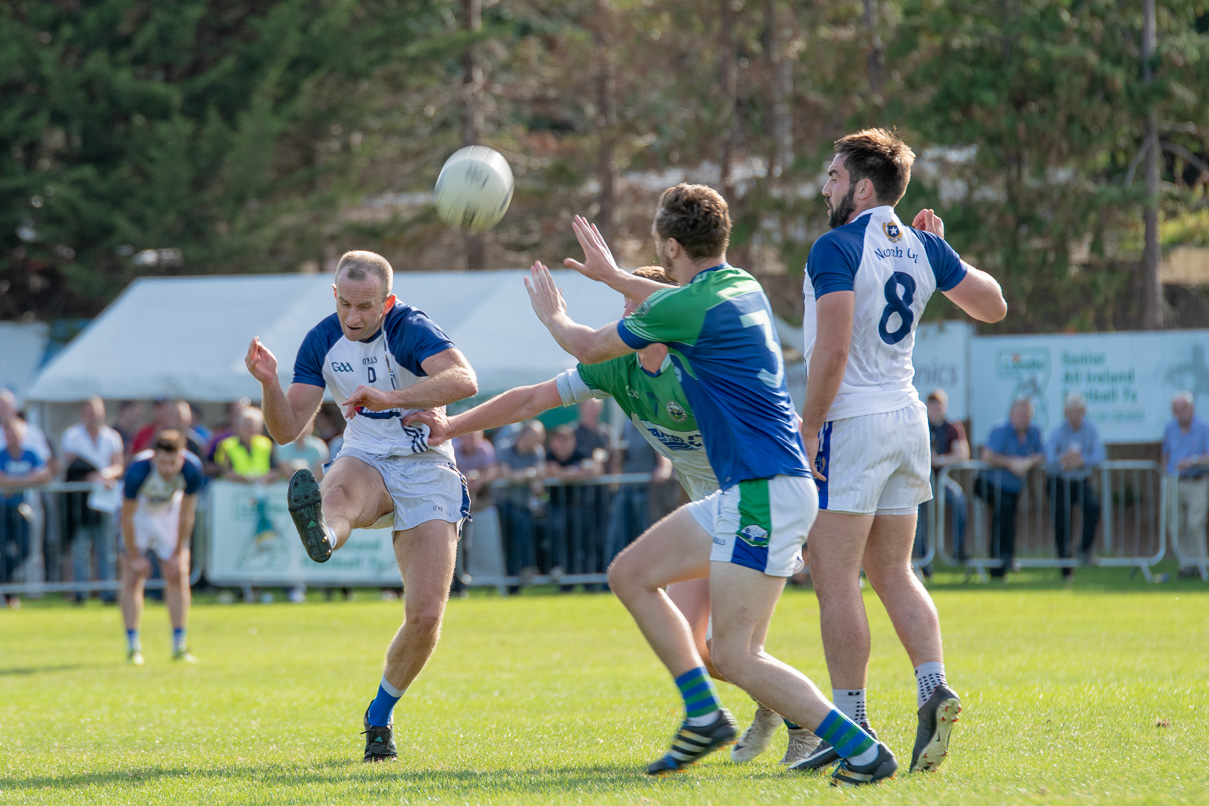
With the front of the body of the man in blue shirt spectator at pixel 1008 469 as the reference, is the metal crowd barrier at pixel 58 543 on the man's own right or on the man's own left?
on the man's own right

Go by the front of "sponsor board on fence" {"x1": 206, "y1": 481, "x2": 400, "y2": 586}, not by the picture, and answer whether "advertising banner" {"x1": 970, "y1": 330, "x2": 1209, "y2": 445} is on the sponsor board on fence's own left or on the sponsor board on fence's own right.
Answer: on the sponsor board on fence's own left

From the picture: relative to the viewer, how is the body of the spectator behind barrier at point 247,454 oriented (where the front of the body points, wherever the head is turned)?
toward the camera

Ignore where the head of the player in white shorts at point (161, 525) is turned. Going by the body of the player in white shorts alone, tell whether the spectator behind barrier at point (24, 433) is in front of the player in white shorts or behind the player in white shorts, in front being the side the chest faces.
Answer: behind

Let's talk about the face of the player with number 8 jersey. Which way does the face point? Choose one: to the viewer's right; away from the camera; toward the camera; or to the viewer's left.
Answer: to the viewer's left

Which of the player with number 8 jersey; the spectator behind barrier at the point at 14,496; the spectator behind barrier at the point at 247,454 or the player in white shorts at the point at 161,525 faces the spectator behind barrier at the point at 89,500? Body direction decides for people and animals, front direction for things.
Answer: the player with number 8 jersey

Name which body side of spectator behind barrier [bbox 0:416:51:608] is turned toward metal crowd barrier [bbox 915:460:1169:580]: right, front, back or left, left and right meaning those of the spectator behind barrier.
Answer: left

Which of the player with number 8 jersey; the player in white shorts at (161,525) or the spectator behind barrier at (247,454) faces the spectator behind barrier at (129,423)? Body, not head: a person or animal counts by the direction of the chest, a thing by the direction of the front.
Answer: the player with number 8 jersey

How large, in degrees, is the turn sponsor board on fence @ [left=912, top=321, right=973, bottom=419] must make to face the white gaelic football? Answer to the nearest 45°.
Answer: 0° — it already faces it

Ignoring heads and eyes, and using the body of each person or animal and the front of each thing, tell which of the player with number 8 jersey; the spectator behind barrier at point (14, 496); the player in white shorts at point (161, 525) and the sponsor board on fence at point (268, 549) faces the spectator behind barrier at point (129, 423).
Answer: the player with number 8 jersey

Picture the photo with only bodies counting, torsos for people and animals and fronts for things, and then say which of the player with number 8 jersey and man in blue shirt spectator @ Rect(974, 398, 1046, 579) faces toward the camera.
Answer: the man in blue shirt spectator

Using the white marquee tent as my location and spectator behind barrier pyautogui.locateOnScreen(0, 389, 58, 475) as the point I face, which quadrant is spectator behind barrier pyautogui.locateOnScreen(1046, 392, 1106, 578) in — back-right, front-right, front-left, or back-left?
back-left

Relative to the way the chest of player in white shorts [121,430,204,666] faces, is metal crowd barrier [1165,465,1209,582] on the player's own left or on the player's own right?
on the player's own left

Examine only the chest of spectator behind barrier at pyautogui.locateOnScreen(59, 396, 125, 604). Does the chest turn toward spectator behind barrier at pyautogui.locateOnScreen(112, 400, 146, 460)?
no

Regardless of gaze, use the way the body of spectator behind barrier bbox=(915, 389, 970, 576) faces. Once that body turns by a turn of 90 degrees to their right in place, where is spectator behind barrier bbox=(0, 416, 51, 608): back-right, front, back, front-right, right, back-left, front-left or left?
front-left

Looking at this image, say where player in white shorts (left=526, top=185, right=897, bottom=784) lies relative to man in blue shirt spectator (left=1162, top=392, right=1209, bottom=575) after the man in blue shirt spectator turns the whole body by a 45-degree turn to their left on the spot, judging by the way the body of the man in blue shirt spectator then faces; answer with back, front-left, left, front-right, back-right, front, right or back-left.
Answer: front-right

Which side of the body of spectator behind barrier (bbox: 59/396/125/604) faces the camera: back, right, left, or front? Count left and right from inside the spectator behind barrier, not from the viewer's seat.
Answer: front

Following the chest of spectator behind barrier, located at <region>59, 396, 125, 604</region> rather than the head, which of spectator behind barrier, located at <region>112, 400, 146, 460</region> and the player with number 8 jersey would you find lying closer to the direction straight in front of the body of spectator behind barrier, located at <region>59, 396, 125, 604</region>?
the player with number 8 jersey

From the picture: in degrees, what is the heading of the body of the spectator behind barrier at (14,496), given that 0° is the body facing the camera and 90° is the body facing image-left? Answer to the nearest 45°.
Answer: approximately 0°

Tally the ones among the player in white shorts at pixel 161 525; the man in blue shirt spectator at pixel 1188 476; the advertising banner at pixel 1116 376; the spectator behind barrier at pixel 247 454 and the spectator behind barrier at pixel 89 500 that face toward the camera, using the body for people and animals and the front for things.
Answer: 5

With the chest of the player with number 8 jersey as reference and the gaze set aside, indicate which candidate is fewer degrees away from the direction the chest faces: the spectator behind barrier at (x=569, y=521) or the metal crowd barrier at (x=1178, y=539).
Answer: the spectator behind barrier

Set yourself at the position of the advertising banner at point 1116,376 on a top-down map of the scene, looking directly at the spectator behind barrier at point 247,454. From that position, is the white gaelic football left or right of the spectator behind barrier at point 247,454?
left

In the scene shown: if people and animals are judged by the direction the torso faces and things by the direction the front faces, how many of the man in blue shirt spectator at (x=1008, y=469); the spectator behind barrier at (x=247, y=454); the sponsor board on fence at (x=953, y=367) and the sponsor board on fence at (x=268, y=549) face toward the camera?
4

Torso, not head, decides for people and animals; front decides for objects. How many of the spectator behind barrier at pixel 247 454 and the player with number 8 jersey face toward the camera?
1
